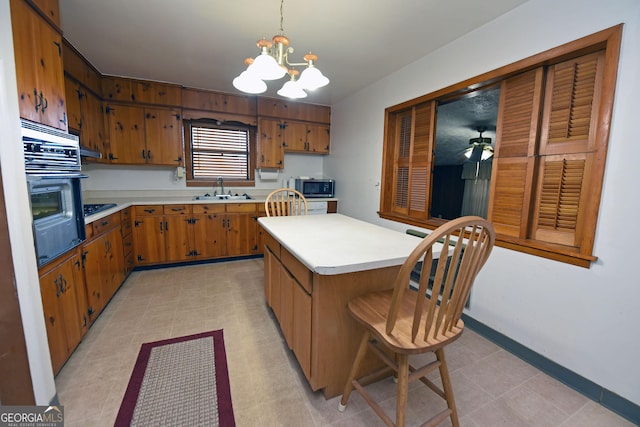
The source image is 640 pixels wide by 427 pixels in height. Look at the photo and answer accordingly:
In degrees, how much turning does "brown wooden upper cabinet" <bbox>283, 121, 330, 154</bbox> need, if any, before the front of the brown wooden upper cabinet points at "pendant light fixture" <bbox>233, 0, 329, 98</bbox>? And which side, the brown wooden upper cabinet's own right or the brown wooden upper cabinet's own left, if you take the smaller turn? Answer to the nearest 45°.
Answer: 0° — it already faces it

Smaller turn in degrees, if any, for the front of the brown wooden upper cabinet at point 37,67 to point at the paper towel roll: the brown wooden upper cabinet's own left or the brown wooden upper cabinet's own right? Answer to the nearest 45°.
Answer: approximately 90° to the brown wooden upper cabinet's own left

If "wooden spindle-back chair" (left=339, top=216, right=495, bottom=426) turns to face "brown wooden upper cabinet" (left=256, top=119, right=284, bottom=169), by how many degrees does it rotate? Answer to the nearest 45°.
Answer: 0° — it already faces it

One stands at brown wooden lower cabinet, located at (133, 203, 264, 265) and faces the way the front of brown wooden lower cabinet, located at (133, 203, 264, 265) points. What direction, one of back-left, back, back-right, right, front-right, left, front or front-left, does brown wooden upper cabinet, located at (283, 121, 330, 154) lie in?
left

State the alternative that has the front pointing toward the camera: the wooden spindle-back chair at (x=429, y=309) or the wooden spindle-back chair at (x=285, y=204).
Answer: the wooden spindle-back chair at (x=285, y=204)

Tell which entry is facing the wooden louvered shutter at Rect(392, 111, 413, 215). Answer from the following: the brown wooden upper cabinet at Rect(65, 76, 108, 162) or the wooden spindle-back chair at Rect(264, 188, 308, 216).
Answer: the brown wooden upper cabinet

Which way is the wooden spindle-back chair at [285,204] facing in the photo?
toward the camera

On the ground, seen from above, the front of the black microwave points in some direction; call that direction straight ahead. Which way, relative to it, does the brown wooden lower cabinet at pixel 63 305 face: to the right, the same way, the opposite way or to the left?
to the left

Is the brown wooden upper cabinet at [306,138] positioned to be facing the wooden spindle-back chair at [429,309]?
yes

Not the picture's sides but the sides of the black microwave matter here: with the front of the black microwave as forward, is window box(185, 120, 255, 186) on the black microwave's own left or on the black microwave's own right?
on the black microwave's own right

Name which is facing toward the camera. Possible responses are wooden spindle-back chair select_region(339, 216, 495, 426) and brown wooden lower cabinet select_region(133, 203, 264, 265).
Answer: the brown wooden lower cabinet

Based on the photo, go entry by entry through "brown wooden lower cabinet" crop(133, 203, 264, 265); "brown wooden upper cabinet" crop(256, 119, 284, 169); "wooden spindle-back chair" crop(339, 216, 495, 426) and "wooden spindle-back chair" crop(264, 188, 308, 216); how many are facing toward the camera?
3

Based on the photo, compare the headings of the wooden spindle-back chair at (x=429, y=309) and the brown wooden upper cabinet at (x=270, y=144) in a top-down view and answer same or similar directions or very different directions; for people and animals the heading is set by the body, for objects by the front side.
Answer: very different directions

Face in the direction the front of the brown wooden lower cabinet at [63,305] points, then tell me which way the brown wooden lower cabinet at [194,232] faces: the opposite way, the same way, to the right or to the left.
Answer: to the right

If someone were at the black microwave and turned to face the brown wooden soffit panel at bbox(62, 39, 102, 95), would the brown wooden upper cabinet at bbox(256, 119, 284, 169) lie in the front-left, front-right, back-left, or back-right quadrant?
front-right

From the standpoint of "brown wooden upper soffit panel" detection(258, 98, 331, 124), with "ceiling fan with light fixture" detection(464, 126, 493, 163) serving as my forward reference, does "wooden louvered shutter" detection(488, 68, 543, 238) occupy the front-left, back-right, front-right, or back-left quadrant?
front-right

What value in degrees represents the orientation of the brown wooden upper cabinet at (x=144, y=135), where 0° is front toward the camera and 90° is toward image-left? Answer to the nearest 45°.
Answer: approximately 0°

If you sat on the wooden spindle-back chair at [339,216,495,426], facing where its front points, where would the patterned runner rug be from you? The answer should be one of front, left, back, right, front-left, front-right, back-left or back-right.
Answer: front-left

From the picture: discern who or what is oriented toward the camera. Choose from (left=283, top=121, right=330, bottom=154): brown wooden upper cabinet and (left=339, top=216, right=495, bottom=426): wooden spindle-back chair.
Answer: the brown wooden upper cabinet
